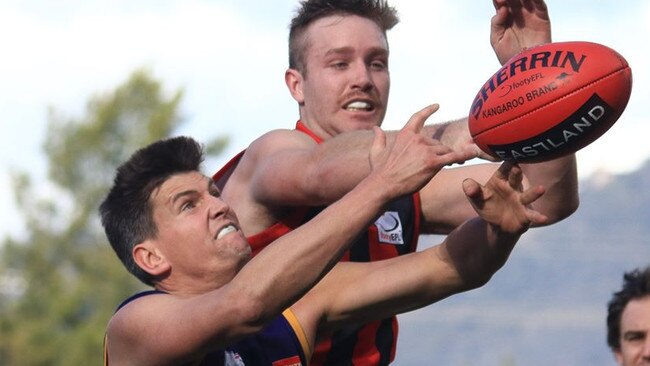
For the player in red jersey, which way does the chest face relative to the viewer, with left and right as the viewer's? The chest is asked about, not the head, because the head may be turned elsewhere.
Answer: facing the viewer and to the right of the viewer

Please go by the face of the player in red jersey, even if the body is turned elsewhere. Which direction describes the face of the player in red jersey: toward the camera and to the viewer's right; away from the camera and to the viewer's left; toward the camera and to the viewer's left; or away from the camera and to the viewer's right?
toward the camera and to the viewer's right

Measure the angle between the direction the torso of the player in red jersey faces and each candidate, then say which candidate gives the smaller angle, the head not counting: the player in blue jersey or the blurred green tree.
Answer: the player in blue jersey

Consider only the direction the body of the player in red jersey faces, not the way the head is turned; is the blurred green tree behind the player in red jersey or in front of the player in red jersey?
behind
